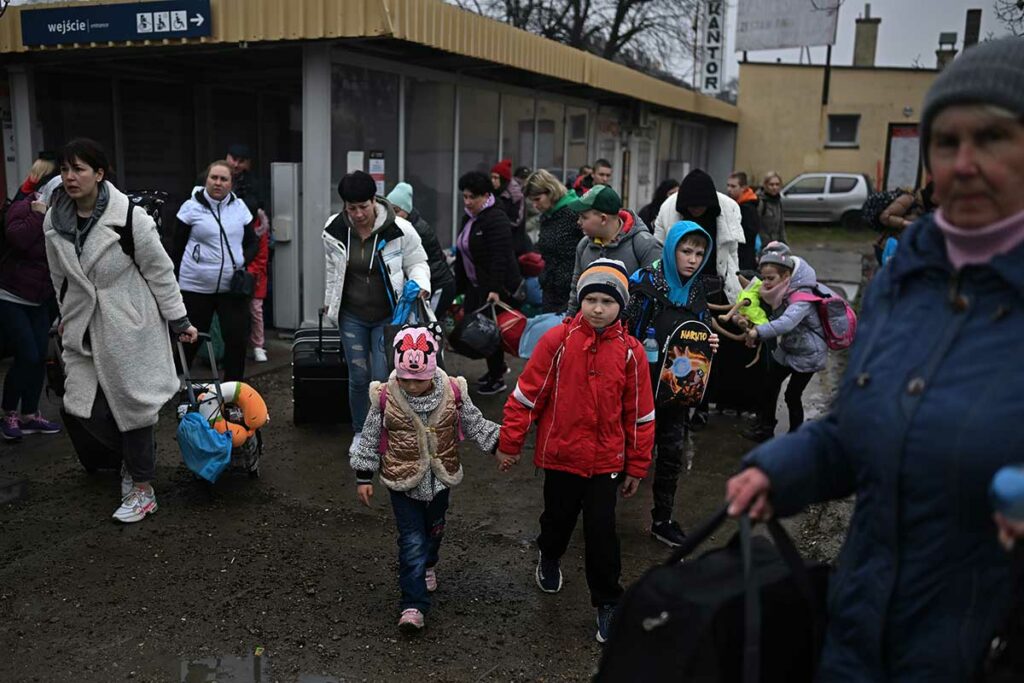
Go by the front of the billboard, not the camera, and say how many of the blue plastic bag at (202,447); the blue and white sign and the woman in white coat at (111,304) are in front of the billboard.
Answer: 3

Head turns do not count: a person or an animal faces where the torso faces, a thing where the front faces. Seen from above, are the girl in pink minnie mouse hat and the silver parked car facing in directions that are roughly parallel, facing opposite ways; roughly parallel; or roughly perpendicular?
roughly perpendicular

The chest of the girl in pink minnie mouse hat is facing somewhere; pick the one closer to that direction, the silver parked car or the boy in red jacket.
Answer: the boy in red jacket

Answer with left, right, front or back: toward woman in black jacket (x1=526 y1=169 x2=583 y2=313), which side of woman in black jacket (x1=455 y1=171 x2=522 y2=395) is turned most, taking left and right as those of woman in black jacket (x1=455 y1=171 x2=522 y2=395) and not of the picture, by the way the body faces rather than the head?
left

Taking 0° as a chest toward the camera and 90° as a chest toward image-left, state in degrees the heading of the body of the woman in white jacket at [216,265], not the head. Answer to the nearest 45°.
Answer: approximately 0°

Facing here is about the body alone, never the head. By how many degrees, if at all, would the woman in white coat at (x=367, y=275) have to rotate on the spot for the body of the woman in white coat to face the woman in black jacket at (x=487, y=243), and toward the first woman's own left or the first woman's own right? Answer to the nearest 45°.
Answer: approximately 135° to the first woman's own left
